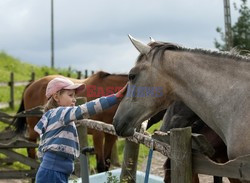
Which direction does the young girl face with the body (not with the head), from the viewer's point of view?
to the viewer's right

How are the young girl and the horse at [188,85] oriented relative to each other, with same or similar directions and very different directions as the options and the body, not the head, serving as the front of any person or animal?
very different directions

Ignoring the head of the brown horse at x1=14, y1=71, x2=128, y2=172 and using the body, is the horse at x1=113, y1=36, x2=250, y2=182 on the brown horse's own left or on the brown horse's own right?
on the brown horse's own right

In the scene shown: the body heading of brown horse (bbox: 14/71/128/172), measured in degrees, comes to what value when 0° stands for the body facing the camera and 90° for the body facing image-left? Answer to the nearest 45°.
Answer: approximately 270°

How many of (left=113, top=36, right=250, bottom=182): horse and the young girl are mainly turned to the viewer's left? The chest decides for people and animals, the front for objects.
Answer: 1

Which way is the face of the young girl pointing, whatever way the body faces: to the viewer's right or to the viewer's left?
to the viewer's right

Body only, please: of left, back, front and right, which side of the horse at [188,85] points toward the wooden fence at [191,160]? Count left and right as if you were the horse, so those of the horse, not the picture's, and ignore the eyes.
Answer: left

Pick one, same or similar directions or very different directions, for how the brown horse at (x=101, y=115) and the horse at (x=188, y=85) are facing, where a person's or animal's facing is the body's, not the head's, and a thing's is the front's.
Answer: very different directions

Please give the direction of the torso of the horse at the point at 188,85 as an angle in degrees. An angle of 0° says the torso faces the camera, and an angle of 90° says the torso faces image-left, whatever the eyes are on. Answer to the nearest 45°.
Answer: approximately 90°

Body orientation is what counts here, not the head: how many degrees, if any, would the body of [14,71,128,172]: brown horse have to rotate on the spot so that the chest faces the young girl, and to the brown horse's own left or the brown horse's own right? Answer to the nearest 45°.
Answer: approximately 90° to the brown horse's own right

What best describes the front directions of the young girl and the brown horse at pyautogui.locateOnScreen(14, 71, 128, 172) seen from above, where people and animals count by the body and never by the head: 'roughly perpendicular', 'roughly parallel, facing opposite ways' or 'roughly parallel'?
roughly parallel

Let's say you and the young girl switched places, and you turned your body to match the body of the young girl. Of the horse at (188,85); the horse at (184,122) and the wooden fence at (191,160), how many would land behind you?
0

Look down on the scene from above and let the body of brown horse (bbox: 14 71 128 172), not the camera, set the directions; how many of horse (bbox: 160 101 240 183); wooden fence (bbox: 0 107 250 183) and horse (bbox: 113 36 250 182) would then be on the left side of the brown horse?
0

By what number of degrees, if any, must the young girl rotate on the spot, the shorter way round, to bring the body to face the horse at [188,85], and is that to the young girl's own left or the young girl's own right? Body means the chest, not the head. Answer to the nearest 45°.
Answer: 0° — they already face it
